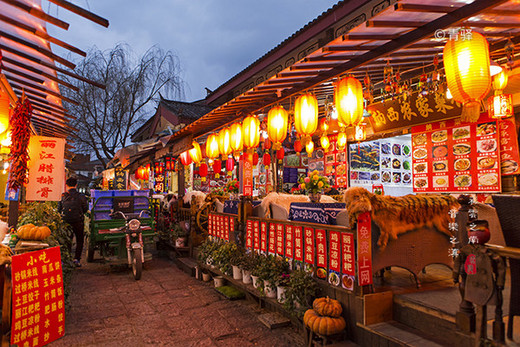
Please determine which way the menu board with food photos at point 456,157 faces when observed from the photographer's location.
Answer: facing the viewer and to the left of the viewer

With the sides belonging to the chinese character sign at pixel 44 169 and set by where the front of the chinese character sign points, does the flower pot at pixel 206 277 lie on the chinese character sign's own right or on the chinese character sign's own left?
on the chinese character sign's own left

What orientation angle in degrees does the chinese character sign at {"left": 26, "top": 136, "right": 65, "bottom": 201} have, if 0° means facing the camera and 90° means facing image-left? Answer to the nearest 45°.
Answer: approximately 0°

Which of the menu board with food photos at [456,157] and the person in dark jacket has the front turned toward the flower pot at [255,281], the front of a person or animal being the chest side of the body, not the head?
the menu board with food photos

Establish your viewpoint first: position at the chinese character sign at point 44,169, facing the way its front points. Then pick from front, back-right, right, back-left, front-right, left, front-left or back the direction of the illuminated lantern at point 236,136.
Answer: left

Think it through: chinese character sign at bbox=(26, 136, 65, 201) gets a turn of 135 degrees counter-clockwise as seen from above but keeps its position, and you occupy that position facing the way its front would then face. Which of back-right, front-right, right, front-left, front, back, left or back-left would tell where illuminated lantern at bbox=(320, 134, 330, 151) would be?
front-right

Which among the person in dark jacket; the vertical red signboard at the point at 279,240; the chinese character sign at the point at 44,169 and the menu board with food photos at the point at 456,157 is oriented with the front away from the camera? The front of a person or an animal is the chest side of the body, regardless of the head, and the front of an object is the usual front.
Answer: the person in dark jacket

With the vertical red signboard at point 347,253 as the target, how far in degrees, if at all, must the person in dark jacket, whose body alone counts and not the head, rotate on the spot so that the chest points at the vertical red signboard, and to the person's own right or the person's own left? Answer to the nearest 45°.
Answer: approximately 135° to the person's own right

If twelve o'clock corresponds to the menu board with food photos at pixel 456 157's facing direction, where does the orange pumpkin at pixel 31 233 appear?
The orange pumpkin is roughly at 12 o'clock from the menu board with food photos.

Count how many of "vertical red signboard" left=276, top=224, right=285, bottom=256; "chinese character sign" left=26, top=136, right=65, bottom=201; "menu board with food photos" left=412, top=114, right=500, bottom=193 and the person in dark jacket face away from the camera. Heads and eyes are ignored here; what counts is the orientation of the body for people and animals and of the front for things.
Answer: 1

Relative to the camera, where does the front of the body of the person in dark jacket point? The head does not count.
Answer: away from the camera

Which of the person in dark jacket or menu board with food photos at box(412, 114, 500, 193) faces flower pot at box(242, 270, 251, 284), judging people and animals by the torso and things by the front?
the menu board with food photos

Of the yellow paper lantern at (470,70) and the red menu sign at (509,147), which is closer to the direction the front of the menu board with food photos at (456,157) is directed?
the yellow paper lantern
